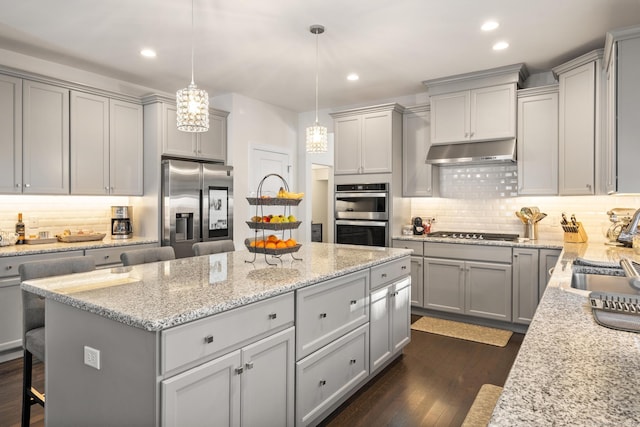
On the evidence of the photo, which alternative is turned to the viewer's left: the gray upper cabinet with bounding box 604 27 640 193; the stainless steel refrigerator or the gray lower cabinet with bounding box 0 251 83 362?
the gray upper cabinet

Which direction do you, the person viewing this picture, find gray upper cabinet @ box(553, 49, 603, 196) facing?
facing the viewer and to the left of the viewer

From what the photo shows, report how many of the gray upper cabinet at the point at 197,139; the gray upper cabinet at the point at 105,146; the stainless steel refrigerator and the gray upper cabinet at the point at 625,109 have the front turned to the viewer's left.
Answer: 1

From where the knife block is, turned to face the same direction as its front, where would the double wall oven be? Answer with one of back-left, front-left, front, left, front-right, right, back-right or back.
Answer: front-right

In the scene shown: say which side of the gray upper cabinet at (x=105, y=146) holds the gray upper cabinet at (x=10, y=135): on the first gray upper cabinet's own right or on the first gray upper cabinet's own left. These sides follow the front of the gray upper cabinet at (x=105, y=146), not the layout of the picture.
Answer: on the first gray upper cabinet's own right

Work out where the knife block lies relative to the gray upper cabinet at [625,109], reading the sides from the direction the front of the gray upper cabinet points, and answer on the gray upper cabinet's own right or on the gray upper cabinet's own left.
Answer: on the gray upper cabinet's own right

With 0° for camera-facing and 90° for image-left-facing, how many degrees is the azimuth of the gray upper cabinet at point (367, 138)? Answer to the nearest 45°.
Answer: approximately 45°

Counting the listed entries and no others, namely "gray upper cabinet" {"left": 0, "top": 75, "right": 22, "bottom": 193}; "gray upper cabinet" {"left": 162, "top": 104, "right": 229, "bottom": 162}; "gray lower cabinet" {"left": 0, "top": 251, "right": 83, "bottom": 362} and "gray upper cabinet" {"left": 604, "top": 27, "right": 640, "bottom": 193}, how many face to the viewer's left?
1

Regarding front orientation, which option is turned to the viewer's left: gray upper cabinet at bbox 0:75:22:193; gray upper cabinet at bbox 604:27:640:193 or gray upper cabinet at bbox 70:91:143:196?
gray upper cabinet at bbox 604:27:640:193

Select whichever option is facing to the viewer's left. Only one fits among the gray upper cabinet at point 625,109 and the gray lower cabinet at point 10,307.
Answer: the gray upper cabinet

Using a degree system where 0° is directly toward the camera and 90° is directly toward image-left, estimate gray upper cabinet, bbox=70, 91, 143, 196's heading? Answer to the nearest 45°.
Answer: approximately 315°

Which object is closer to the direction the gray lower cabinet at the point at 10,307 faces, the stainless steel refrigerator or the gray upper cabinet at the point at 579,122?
the gray upper cabinet

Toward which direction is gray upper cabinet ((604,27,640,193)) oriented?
to the viewer's left

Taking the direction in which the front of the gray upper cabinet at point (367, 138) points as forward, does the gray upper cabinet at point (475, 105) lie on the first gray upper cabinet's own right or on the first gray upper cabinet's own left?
on the first gray upper cabinet's own left
